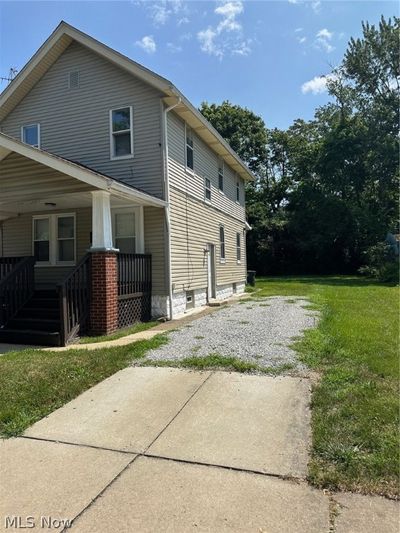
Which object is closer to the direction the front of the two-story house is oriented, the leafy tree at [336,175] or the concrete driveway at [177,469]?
the concrete driveway

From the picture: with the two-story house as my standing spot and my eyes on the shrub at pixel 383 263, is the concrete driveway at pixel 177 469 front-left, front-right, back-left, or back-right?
back-right

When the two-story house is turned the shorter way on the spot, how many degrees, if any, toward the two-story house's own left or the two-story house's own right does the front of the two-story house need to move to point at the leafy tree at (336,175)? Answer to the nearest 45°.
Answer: approximately 180°

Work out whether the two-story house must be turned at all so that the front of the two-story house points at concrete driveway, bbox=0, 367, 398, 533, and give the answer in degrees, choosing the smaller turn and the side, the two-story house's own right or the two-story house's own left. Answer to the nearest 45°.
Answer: approximately 45° to the two-story house's own left

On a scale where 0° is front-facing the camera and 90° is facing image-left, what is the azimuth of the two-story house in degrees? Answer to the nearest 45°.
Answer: approximately 45°

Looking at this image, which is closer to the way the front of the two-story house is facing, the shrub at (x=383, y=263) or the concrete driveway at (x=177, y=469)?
the concrete driveway

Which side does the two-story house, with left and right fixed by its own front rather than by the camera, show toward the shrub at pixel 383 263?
back
